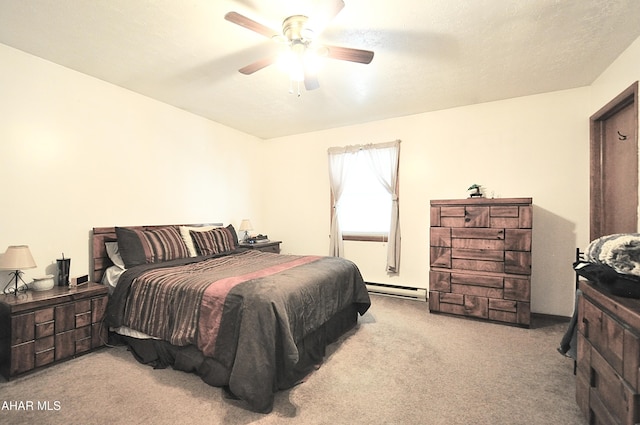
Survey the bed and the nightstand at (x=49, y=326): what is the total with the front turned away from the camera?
0

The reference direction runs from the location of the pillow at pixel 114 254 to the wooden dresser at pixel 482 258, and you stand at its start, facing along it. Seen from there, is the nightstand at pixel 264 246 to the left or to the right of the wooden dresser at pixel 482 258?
left

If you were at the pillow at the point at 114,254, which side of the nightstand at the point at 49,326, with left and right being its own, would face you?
left

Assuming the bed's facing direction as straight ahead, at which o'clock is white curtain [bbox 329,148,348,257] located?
The white curtain is roughly at 9 o'clock from the bed.

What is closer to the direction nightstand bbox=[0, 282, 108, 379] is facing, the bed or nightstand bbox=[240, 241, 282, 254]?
the bed

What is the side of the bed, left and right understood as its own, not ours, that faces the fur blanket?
front

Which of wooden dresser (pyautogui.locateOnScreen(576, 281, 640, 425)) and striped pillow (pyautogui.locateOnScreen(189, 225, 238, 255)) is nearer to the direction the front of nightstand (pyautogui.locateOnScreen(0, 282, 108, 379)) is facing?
the wooden dresser

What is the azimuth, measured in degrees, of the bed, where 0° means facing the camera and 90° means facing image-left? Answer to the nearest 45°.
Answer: approximately 315°

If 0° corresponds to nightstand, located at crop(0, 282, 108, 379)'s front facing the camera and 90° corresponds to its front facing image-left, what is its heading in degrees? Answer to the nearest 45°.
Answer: approximately 315°

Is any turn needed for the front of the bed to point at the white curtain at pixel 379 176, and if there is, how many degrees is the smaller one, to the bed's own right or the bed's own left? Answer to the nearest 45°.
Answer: approximately 90° to the bed's own left

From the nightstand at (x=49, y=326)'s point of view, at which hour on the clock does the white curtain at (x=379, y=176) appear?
The white curtain is roughly at 11 o'clock from the nightstand.

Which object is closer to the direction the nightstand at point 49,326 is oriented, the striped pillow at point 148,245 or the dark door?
the dark door

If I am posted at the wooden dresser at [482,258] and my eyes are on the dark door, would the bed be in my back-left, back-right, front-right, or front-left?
back-right

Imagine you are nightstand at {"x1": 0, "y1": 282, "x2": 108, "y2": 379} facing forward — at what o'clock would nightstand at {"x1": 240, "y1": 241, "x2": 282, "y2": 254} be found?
nightstand at {"x1": 240, "y1": 241, "x2": 282, "y2": 254} is roughly at 10 o'clock from nightstand at {"x1": 0, "y1": 282, "x2": 108, "y2": 379}.
